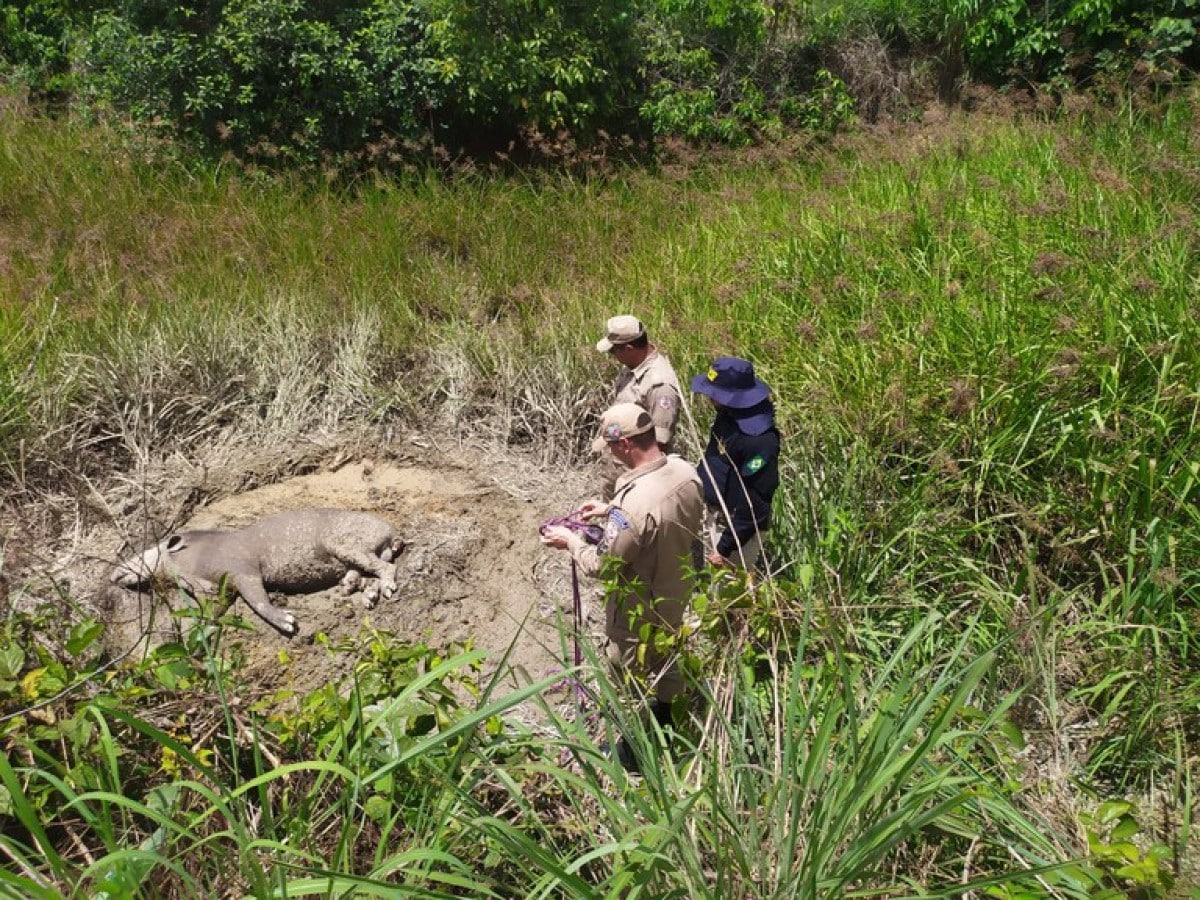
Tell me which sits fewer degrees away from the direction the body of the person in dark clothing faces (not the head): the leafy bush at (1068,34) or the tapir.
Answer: the tapir

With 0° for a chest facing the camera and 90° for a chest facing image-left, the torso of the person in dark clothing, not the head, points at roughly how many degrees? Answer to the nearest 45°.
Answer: approximately 90°

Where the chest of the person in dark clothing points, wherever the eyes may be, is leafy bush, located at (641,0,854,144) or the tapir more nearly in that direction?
the tapir

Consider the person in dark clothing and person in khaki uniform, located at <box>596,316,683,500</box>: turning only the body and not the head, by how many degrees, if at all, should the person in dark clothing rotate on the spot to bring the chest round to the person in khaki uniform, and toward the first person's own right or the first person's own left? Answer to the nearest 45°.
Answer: approximately 45° to the first person's own right

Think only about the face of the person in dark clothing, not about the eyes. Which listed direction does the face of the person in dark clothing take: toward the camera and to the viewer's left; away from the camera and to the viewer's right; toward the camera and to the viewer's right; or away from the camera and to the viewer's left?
away from the camera and to the viewer's left

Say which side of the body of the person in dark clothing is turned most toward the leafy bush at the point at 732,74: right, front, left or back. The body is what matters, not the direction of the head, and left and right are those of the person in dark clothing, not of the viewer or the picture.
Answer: right
